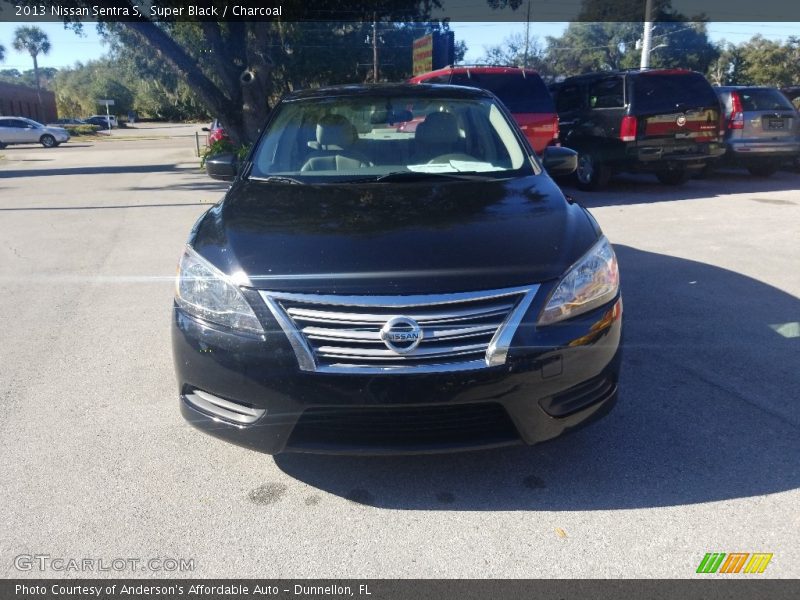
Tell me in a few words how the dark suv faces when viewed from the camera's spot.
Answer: facing away from the viewer and to the left of the viewer

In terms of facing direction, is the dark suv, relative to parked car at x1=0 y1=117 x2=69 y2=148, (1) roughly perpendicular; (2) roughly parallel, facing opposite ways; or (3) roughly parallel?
roughly perpendicular

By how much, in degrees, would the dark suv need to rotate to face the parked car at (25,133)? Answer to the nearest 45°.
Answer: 0° — it already faces it

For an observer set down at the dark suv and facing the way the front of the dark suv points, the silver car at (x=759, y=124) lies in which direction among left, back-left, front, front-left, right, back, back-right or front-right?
right

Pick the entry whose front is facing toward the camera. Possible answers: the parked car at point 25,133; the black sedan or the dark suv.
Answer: the black sedan

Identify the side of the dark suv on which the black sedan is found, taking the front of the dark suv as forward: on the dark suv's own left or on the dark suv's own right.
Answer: on the dark suv's own left

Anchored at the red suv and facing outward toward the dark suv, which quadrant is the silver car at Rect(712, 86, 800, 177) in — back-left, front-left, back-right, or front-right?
front-left

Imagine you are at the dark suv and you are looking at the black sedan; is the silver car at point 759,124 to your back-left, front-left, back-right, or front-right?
back-left

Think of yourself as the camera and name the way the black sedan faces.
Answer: facing the viewer

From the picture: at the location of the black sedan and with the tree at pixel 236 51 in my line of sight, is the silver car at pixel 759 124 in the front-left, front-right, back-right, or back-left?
front-right

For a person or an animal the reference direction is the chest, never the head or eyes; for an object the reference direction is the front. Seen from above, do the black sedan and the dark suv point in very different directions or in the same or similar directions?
very different directions
